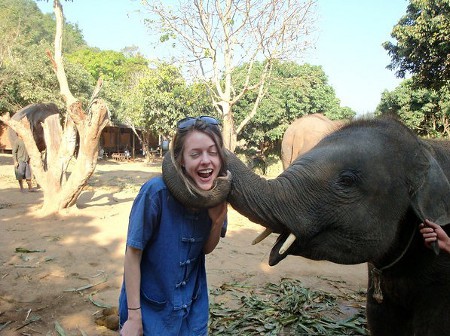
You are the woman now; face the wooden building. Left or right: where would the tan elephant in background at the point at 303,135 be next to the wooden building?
right

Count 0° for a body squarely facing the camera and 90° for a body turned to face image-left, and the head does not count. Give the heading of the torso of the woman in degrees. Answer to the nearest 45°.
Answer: approximately 315°

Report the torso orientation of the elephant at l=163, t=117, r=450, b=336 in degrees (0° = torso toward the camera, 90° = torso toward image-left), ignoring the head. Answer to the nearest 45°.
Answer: approximately 90°

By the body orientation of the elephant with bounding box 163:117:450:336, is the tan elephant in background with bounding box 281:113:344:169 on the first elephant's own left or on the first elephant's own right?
on the first elephant's own right

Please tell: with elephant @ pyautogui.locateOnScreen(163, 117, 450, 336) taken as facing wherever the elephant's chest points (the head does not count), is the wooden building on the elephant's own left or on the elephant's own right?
on the elephant's own right
